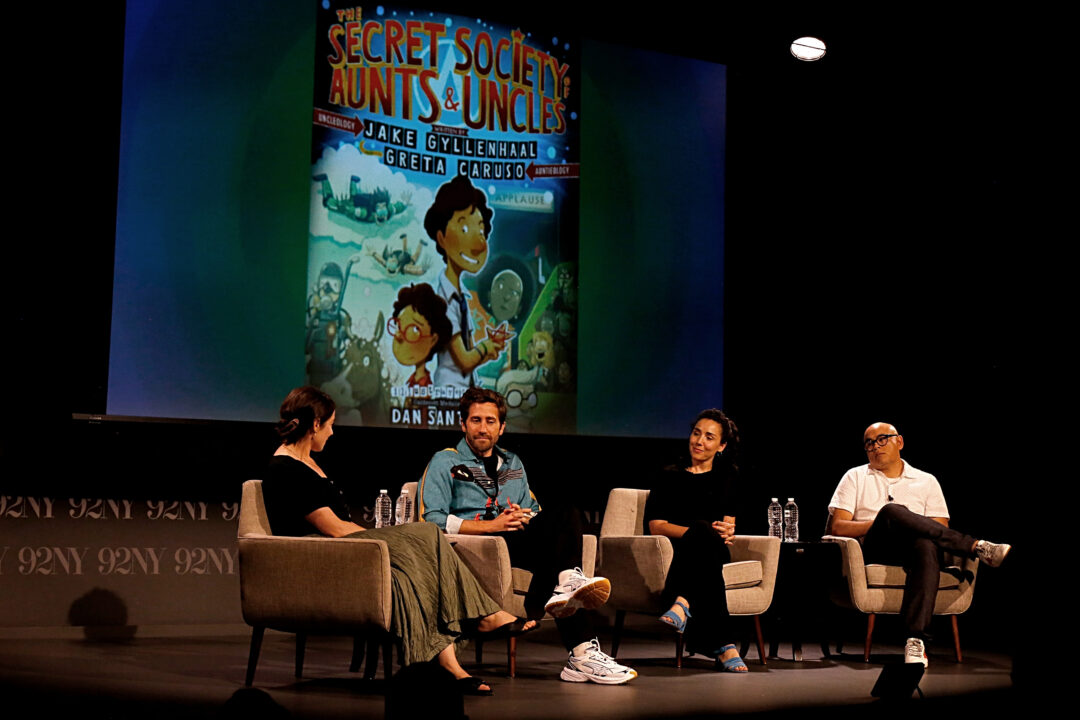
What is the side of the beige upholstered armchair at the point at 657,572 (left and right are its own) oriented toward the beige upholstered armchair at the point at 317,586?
right

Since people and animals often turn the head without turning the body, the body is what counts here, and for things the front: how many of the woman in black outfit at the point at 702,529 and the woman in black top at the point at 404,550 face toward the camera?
1

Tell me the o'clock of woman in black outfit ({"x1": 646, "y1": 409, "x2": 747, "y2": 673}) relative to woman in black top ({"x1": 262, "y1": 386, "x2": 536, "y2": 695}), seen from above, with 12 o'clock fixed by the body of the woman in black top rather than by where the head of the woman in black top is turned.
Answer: The woman in black outfit is roughly at 11 o'clock from the woman in black top.

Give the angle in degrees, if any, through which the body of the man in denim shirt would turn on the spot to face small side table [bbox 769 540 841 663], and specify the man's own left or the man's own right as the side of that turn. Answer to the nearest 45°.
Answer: approximately 90° to the man's own left

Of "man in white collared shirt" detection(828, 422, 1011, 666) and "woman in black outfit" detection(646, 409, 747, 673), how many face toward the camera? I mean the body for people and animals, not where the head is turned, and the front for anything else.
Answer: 2

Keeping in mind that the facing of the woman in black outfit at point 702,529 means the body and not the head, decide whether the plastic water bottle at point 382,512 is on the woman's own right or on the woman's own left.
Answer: on the woman's own right

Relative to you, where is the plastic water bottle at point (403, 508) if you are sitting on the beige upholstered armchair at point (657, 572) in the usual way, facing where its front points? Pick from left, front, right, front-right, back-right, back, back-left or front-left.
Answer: back-right

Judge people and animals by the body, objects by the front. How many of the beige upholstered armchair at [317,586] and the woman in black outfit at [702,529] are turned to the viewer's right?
1

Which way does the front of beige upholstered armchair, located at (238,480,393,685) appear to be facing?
to the viewer's right

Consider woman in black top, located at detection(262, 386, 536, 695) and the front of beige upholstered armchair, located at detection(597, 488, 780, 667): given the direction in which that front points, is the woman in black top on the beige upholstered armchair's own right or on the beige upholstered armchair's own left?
on the beige upholstered armchair's own right

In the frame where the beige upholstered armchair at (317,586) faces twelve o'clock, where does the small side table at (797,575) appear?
The small side table is roughly at 11 o'clock from the beige upholstered armchair.

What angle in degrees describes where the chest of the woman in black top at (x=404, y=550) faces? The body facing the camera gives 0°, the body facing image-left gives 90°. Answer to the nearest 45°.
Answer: approximately 270°
